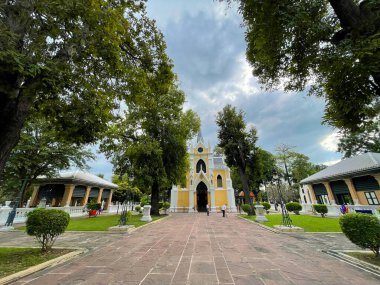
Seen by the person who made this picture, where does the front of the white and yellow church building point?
facing the viewer

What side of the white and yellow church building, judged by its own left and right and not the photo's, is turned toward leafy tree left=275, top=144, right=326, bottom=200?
left

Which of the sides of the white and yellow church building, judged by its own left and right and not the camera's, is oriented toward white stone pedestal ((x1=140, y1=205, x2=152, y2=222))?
front

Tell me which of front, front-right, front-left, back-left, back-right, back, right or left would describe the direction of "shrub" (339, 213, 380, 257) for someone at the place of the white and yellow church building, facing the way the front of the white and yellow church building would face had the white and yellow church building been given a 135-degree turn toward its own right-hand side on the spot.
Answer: back-left

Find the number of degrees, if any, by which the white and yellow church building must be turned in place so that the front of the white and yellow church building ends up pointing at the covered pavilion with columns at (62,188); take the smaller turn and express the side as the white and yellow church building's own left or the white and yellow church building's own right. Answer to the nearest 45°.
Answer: approximately 45° to the white and yellow church building's own right

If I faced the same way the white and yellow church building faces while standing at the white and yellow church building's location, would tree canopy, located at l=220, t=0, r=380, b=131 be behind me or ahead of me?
ahead

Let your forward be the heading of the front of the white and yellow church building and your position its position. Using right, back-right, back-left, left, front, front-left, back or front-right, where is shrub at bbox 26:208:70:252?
front

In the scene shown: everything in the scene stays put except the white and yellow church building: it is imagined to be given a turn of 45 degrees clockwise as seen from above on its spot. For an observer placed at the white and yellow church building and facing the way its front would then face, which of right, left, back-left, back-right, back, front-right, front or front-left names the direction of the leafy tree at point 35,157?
front

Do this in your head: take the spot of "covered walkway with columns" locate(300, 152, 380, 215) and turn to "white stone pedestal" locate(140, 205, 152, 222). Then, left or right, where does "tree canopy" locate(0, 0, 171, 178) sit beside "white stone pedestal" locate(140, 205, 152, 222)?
left

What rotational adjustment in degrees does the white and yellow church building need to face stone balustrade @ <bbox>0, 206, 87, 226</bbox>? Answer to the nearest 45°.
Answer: approximately 45° to its right

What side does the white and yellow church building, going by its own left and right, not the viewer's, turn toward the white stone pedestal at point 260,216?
front

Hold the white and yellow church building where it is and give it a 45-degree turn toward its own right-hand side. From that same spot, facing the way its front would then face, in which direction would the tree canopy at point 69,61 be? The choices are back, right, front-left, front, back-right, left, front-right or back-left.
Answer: front-left
